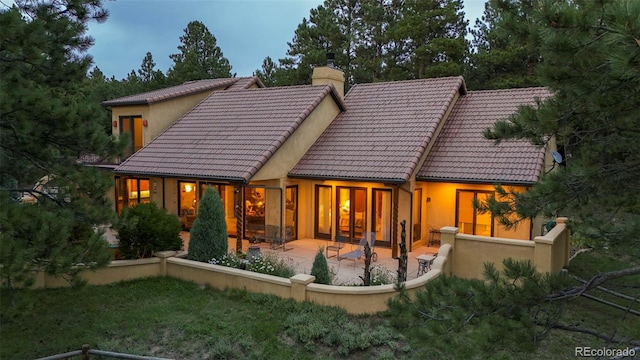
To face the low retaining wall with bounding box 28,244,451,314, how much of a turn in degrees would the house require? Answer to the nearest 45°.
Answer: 0° — it already faces it

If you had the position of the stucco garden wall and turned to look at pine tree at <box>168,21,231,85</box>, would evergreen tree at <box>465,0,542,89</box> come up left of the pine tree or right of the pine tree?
right

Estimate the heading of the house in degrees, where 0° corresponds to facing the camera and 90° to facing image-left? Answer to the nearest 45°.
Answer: approximately 0°

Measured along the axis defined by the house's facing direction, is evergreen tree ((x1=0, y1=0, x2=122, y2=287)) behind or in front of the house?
in front

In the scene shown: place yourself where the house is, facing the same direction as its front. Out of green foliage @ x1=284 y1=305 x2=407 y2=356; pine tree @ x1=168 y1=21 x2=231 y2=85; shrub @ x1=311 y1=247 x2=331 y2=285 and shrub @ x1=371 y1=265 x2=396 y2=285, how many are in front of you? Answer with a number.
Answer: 3

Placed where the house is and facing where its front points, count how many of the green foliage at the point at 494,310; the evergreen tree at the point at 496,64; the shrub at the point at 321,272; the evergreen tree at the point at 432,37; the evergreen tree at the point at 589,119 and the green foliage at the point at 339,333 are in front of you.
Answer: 4

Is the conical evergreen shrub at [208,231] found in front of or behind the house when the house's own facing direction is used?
in front

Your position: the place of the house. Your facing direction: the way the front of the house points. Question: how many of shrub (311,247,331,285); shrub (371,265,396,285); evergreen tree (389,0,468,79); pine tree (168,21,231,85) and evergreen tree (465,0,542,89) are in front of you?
2

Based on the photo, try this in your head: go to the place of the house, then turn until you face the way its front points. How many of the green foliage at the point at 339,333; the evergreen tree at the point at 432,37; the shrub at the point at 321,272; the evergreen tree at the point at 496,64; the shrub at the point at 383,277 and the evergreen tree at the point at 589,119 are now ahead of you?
4

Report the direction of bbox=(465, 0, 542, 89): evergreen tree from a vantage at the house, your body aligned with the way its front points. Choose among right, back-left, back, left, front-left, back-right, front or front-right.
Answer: back-left

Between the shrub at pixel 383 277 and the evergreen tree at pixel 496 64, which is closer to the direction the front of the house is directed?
the shrub

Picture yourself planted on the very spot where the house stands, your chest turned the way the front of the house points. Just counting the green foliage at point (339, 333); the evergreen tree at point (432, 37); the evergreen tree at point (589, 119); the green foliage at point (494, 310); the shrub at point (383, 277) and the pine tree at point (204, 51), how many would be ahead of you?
4

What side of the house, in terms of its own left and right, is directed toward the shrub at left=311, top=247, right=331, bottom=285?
front

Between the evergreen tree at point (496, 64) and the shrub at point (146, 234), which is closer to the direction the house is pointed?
the shrub

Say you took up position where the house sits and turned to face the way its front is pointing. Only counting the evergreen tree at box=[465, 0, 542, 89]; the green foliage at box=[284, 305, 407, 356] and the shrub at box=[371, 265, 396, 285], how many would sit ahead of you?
2
